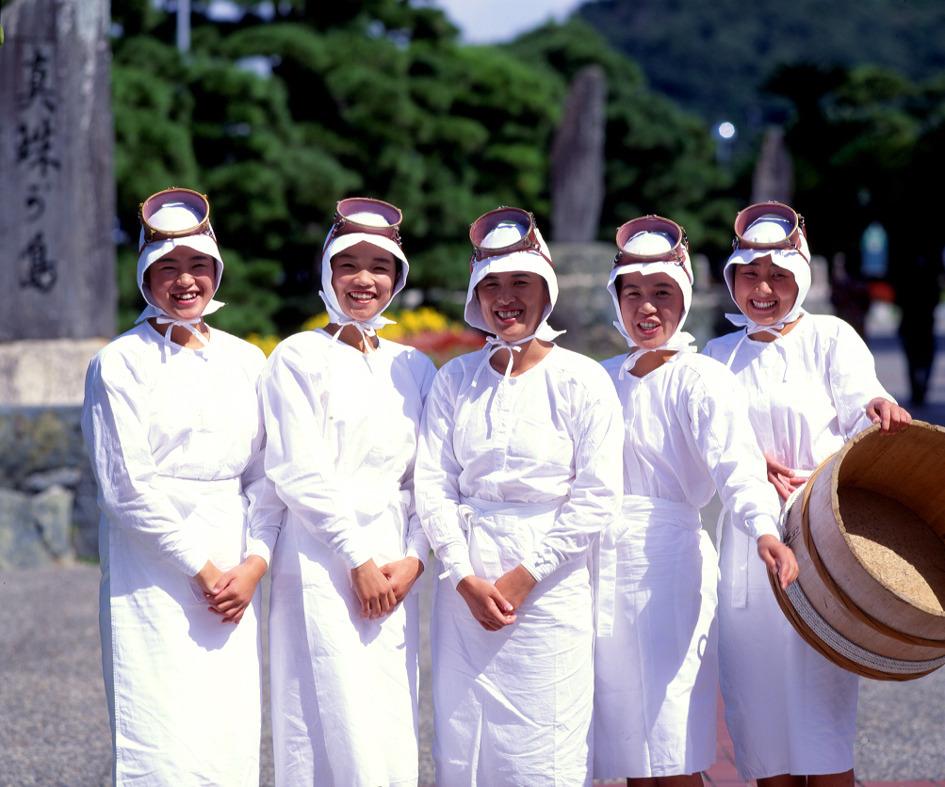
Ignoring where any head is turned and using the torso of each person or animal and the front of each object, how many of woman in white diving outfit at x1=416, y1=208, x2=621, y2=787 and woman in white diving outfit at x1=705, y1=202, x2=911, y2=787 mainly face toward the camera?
2

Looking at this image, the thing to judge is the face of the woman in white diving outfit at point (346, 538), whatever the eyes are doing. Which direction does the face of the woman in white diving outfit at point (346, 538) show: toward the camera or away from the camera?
toward the camera

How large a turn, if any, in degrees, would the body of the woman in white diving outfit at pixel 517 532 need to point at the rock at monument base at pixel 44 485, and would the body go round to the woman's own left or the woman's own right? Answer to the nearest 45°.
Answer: approximately 135° to the woman's own right

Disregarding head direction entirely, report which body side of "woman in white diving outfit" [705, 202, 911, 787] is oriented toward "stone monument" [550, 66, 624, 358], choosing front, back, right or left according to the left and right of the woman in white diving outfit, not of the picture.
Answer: back

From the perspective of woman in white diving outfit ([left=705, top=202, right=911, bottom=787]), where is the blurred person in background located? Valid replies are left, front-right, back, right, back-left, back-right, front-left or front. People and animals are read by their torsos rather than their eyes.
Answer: back

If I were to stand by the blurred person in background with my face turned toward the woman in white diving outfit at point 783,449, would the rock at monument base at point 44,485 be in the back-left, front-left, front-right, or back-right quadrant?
front-right

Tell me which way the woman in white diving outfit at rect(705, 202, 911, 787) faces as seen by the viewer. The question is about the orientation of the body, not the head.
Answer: toward the camera

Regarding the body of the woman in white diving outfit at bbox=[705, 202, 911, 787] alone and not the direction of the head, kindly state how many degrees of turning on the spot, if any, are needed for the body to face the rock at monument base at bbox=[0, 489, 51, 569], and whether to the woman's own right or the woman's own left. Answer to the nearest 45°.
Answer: approximately 135° to the woman's own right

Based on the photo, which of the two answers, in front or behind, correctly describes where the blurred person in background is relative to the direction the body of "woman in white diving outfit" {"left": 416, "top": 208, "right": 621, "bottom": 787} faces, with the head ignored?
behind

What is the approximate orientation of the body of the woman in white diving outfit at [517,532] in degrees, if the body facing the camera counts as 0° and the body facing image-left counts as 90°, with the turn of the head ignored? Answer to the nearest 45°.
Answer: approximately 0°

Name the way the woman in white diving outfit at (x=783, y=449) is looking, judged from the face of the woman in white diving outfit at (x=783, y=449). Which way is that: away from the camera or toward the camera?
toward the camera

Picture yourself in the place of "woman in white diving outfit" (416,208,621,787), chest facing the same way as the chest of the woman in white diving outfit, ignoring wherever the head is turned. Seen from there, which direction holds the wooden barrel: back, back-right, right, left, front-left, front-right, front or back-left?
left

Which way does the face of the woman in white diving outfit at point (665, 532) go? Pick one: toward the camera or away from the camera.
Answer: toward the camera

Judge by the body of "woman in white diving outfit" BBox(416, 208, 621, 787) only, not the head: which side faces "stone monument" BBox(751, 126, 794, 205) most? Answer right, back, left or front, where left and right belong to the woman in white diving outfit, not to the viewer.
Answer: back

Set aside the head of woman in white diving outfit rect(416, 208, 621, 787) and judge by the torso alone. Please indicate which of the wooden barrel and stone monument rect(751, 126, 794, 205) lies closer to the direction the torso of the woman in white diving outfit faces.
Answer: the wooden barrel

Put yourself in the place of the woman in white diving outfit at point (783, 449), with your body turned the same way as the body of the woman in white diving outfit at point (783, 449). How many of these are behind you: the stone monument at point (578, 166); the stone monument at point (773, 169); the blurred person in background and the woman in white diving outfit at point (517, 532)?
3

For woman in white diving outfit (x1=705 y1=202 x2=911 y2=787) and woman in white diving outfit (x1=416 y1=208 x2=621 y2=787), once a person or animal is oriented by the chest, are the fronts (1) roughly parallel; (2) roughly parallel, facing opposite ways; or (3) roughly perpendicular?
roughly parallel

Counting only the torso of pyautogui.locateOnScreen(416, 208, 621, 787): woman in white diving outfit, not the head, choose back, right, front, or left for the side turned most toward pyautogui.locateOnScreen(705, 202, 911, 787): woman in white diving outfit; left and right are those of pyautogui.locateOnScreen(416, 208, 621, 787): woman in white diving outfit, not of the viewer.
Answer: left
